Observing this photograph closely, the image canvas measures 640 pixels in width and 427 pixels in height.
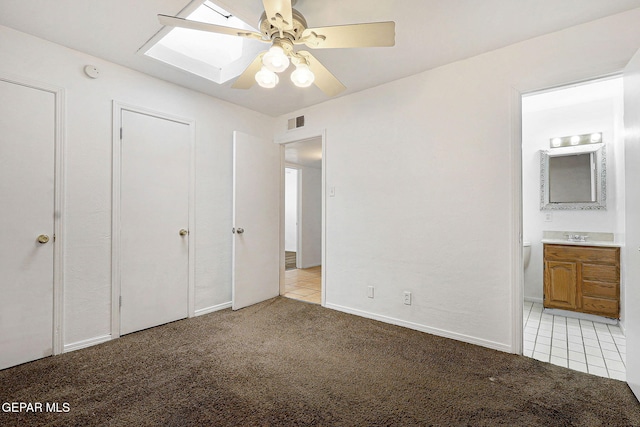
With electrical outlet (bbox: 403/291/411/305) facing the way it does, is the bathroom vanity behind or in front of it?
behind

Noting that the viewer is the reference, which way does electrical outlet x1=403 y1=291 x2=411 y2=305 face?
facing the viewer and to the left of the viewer

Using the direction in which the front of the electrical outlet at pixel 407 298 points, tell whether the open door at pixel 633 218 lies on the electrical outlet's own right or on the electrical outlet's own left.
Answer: on the electrical outlet's own left

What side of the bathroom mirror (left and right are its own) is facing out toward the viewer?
front

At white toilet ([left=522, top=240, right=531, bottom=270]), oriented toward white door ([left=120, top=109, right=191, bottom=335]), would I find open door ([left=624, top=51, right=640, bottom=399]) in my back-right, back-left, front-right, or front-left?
front-left

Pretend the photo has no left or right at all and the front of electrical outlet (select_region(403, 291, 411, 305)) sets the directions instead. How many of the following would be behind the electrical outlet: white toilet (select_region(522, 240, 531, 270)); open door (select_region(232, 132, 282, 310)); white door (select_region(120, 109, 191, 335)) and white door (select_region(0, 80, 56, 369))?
1

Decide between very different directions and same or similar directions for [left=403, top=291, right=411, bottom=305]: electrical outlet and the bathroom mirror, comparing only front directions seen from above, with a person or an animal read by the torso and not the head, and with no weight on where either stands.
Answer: same or similar directions

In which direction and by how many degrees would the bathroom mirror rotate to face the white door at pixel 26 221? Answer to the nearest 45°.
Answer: approximately 45° to its right

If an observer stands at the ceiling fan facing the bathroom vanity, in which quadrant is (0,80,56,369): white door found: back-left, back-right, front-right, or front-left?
back-left

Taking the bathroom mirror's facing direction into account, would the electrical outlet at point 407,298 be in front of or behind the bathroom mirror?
in front

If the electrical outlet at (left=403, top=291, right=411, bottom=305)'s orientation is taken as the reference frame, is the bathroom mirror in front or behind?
behind

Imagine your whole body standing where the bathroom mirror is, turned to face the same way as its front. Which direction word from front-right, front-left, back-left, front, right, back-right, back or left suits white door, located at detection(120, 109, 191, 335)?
front-right

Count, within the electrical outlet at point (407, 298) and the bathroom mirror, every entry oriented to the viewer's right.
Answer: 0

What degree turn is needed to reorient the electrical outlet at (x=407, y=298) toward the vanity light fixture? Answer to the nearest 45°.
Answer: approximately 180°

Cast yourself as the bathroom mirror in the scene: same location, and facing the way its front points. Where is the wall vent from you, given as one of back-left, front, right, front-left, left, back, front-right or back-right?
front-right
